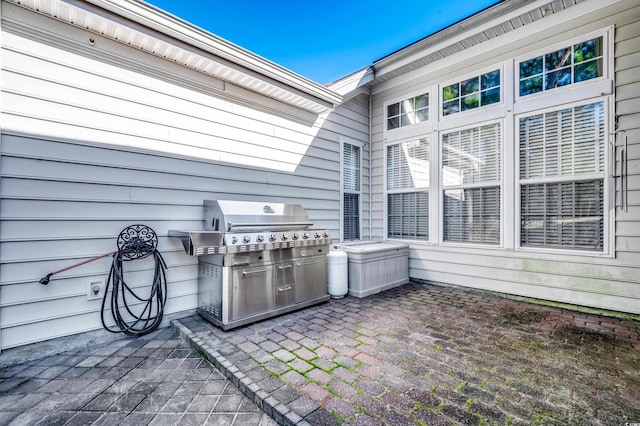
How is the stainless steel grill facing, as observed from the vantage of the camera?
facing the viewer and to the right of the viewer

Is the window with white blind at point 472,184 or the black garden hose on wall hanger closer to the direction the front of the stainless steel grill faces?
the window with white blind

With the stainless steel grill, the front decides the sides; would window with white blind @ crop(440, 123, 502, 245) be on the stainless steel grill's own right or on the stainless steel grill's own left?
on the stainless steel grill's own left

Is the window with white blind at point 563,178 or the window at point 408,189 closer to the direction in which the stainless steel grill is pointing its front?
the window with white blind

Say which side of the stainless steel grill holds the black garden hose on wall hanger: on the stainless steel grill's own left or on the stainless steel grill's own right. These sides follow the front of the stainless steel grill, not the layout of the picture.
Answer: on the stainless steel grill's own right

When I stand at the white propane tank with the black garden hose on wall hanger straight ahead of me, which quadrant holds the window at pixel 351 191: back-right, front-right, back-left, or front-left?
back-right

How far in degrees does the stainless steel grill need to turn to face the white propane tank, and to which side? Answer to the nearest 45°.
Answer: approximately 90° to its left

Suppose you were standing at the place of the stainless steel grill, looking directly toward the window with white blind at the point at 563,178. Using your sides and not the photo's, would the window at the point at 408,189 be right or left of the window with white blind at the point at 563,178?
left

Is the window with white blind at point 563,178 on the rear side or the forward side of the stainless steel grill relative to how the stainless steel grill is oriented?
on the forward side
